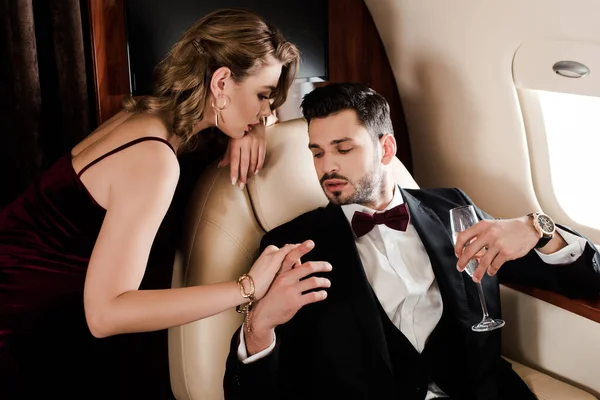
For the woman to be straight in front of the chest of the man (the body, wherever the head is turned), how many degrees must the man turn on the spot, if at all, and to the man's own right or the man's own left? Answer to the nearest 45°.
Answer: approximately 90° to the man's own right

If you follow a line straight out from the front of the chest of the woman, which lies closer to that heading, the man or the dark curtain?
the man

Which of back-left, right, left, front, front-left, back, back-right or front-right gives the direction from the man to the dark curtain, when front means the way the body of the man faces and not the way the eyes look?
right

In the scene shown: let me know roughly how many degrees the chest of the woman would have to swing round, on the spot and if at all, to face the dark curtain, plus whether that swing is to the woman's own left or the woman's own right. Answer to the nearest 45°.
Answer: approximately 135° to the woman's own left

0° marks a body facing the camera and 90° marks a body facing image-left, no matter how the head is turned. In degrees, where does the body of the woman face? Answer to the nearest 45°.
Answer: approximately 270°

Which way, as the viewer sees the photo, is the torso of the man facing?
toward the camera

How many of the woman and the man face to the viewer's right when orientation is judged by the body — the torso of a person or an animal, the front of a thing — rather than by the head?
1
